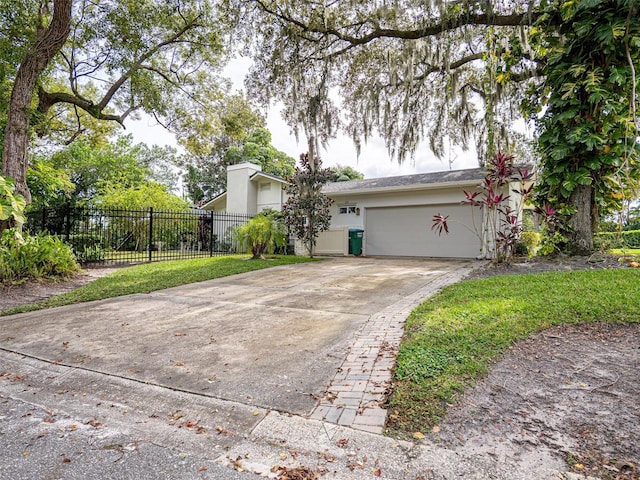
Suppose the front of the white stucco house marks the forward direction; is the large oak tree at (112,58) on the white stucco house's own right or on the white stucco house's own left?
on the white stucco house's own right

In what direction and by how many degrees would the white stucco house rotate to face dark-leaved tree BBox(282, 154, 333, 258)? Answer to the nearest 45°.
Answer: approximately 45° to its right

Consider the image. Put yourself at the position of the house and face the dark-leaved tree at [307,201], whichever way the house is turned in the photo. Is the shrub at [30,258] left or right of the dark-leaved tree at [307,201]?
right

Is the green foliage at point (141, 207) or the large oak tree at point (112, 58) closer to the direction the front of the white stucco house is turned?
the large oak tree

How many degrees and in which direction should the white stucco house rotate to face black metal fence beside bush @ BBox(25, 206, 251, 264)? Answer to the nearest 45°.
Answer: approximately 90° to its right

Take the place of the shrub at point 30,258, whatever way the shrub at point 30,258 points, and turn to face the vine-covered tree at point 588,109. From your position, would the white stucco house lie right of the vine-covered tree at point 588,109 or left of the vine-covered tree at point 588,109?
left

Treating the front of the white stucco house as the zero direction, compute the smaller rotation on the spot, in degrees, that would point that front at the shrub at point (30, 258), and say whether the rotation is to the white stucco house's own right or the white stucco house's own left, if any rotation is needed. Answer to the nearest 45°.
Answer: approximately 45° to the white stucco house's own right

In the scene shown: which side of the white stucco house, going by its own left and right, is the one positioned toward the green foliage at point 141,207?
right
